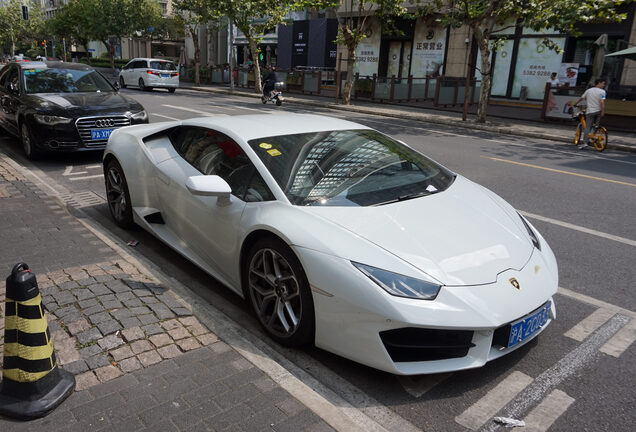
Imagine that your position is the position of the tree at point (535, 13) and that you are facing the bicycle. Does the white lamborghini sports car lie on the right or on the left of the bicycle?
right

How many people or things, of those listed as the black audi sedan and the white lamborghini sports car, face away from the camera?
0

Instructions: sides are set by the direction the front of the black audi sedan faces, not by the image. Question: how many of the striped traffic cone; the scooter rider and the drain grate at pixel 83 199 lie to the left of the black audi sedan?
1

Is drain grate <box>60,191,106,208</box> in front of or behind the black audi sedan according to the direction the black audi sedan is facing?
in front

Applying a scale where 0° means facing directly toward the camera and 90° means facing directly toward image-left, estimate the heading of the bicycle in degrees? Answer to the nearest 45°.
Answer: approximately 135°

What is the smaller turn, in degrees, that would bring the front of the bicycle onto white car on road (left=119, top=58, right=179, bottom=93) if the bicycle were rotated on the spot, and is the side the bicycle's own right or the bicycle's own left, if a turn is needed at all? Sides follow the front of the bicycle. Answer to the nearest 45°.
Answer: approximately 45° to the bicycle's own left

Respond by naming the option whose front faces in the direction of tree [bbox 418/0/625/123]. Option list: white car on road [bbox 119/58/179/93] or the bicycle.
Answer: the bicycle

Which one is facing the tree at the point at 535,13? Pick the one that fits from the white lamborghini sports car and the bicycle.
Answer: the bicycle

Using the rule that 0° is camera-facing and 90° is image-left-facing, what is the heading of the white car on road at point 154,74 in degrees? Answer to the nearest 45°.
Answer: approximately 135°

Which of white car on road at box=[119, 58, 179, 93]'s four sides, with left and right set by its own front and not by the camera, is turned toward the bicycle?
back

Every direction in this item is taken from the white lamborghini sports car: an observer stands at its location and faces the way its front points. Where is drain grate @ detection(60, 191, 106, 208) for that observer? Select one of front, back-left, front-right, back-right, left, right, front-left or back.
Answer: back
